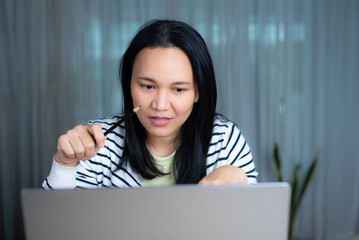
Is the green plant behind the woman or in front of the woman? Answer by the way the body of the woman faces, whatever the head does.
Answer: behind

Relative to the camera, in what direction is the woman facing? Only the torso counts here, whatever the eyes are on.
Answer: toward the camera
